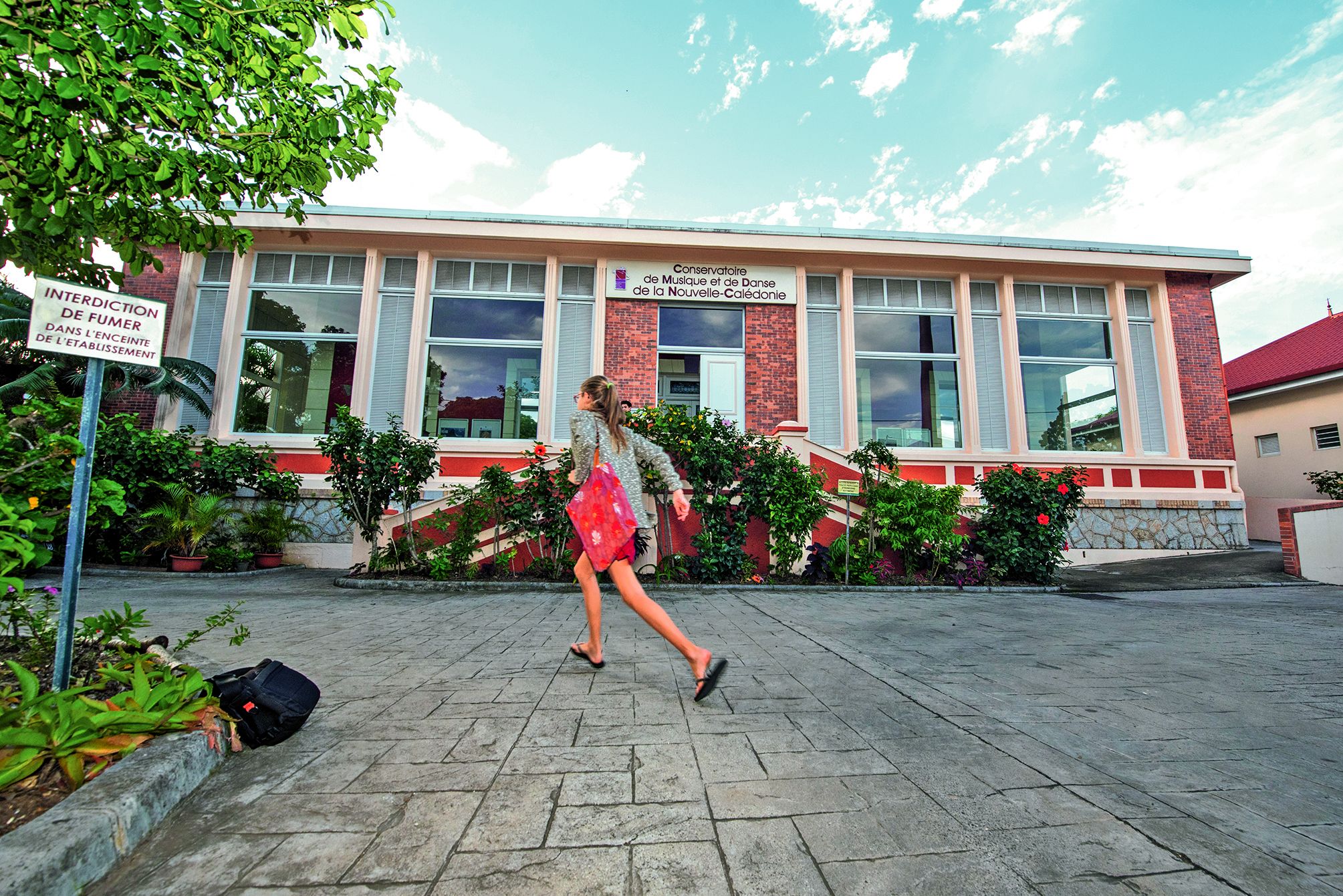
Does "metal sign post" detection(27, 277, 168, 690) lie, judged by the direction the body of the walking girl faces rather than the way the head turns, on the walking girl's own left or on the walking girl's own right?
on the walking girl's own left

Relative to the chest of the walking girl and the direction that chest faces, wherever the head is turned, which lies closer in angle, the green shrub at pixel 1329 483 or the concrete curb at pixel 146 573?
the concrete curb

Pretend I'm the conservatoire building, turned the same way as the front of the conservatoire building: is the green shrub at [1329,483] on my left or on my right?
on my left

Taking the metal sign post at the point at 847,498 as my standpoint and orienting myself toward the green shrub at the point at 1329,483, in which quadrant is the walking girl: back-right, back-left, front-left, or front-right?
back-right

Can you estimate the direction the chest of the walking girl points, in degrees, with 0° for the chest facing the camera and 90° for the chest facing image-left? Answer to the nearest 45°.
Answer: approximately 135°

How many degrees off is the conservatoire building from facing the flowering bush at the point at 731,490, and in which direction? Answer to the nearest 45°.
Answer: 0° — it already faces it

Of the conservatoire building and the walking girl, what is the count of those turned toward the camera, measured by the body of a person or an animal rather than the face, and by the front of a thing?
1

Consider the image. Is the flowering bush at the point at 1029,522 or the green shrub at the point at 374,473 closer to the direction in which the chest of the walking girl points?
the green shrub

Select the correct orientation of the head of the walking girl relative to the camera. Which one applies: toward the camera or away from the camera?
away from the camera

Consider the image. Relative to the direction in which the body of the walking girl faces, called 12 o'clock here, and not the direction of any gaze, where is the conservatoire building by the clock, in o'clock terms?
The conservatoire building is roughly at 2 o'clock from the walking girl.
